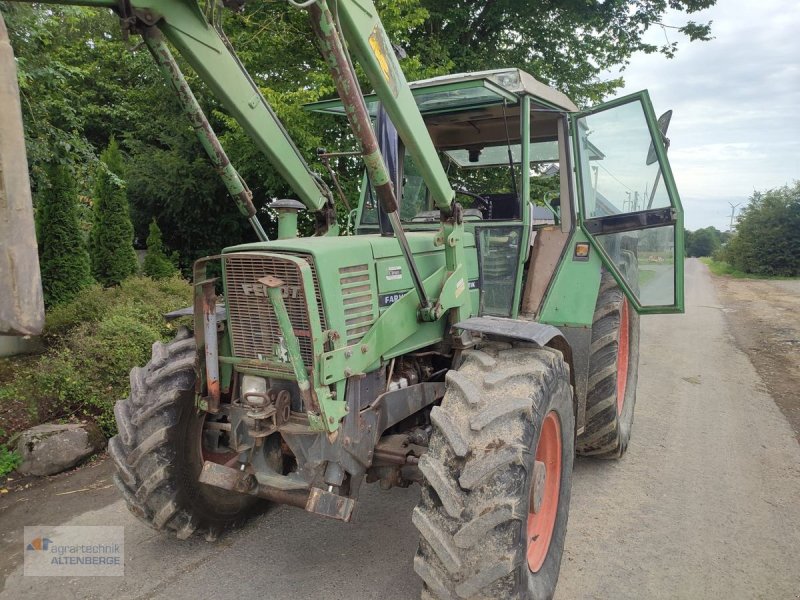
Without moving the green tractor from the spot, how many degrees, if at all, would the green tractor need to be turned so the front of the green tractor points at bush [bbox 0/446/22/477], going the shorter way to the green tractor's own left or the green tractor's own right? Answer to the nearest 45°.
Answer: approximately 90° to the green tractor's own right

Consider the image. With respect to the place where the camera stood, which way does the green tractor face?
facing the viewer and to the left of the viewer

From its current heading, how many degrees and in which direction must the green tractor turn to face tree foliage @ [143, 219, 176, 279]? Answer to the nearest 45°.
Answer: approximately 90° to its right

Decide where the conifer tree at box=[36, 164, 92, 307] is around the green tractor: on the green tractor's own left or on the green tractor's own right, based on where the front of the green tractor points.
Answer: on the green tractor's own right

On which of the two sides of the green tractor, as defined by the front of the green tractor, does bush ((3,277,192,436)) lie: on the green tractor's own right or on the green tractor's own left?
on the green tractor's own right

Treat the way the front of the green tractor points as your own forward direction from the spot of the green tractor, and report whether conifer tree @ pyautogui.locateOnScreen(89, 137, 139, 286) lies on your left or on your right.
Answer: on your right
